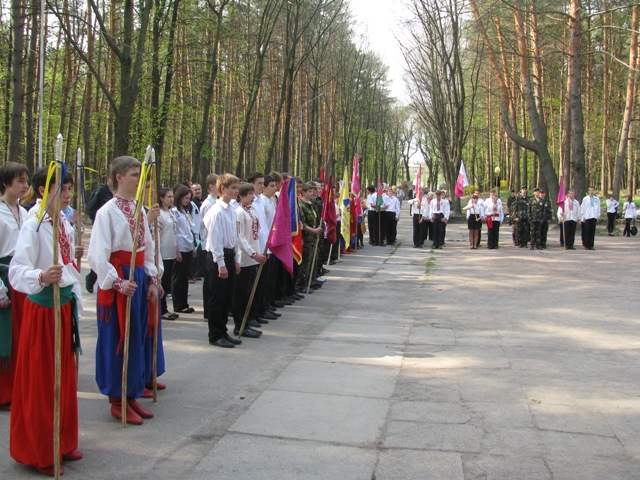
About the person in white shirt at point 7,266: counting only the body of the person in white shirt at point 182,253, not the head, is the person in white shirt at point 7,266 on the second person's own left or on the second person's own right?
on the second person's own right

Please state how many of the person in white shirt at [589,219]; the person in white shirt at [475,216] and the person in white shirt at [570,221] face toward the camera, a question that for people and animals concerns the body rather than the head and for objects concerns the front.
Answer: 3

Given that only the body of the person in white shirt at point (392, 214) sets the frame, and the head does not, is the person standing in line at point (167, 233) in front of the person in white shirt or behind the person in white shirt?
in front

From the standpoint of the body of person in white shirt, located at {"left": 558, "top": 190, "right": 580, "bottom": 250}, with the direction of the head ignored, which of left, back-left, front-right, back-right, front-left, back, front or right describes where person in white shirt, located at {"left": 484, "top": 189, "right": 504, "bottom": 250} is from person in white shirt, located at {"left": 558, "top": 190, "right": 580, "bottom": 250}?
right

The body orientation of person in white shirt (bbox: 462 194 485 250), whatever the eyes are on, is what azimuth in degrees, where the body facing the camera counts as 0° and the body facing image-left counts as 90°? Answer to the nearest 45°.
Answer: approximately 0°

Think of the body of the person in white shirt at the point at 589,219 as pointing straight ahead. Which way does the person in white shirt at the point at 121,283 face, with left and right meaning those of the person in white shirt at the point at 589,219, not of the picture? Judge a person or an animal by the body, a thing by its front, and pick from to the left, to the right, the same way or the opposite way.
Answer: to the left

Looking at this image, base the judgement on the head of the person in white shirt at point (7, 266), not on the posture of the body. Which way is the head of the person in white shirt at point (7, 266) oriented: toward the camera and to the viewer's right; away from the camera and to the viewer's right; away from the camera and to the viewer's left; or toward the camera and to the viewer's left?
toward the camera and to the viewer's right

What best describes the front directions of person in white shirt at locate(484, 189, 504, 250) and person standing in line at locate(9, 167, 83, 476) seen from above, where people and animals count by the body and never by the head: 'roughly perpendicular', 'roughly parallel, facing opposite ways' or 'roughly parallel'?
roughly perpendicular

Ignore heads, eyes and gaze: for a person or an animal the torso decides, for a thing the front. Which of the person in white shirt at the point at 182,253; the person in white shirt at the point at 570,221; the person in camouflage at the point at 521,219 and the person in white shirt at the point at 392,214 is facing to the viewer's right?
the person in white shirt at the point at 182,253

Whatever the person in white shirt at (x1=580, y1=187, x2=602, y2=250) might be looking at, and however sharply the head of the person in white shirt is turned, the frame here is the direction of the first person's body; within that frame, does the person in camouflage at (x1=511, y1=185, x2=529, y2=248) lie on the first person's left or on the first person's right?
on the first person's right

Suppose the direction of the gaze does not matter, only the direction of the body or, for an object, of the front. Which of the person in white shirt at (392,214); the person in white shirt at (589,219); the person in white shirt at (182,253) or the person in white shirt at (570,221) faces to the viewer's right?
the person in white shirt at (182,253)

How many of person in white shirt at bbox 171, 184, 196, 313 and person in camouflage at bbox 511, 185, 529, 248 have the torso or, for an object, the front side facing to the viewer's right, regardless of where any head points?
1

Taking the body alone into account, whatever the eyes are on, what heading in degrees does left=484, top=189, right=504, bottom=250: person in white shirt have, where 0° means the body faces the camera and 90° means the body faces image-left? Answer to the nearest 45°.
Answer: approximately 0°
